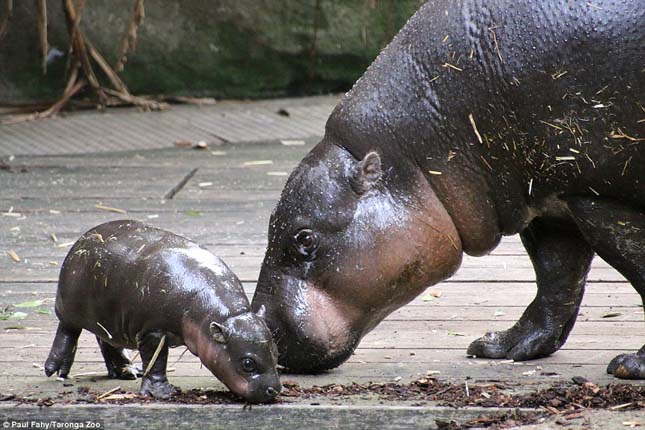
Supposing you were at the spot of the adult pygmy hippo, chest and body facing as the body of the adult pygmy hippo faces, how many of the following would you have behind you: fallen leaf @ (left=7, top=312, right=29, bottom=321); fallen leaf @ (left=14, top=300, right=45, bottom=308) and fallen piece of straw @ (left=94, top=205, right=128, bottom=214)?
0

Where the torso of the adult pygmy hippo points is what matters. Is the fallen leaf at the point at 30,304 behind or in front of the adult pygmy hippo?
in front

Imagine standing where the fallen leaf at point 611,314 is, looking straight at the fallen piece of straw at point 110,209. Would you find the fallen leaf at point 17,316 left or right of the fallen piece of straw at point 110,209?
left

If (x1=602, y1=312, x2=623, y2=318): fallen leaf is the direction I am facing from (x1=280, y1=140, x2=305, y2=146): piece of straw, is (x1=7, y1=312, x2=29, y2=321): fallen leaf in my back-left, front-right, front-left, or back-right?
front-right

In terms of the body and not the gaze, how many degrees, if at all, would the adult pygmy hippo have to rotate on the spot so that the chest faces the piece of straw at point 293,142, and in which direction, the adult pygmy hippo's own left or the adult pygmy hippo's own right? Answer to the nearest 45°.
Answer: approximately 90° to the adult pygmy hippo's own right

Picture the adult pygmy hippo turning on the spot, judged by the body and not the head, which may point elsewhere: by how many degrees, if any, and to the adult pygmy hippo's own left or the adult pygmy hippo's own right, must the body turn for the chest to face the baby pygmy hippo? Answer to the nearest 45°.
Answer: approximately 45° to the adult pygmy hippo's own left

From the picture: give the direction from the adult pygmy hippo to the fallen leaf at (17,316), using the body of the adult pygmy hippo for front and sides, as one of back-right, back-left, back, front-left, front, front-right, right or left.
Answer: front

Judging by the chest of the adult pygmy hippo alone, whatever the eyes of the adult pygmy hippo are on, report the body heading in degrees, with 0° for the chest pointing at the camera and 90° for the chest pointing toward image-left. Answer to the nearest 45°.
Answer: approximately 90°

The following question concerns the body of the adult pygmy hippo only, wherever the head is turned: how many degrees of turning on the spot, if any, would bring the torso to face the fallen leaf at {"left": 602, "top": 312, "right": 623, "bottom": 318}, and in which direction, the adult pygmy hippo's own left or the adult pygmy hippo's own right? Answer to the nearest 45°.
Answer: approximately 135° to the adult pygmy hippo's own right

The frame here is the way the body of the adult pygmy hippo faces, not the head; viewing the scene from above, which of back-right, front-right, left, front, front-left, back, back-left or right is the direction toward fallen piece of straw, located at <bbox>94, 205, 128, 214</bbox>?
front-right
